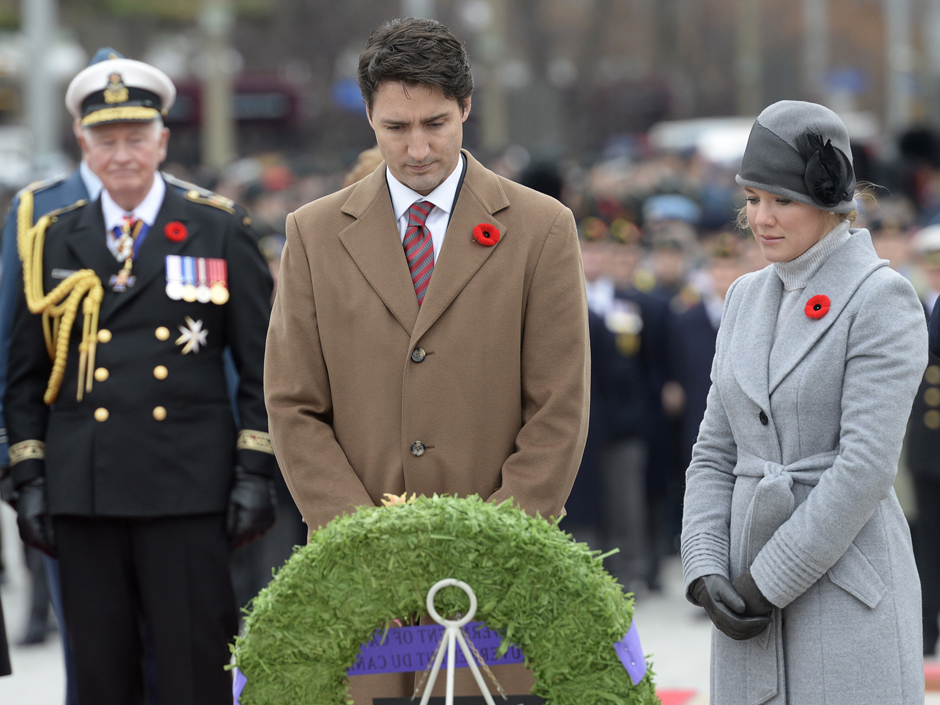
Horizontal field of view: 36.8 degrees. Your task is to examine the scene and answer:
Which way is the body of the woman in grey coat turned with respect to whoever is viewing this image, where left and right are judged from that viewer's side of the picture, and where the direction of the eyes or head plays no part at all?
facing the viewer and to the left of the viewer

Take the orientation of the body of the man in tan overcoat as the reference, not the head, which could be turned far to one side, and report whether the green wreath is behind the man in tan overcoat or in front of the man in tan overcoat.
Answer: in front

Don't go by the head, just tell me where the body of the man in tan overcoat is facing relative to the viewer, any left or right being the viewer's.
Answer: facing the viewer

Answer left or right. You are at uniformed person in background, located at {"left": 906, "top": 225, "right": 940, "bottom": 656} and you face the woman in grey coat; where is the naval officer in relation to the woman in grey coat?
right

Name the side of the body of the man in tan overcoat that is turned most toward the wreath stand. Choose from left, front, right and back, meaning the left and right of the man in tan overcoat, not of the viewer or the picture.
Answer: front

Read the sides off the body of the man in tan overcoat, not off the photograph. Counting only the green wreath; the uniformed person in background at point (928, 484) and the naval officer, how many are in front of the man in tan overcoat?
1

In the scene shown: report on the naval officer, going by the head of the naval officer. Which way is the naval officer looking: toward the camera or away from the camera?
toward the camera

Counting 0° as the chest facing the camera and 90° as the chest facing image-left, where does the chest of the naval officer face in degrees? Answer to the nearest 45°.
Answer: approximately 0°

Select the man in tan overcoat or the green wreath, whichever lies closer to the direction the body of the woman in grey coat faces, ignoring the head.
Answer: the green wreath
